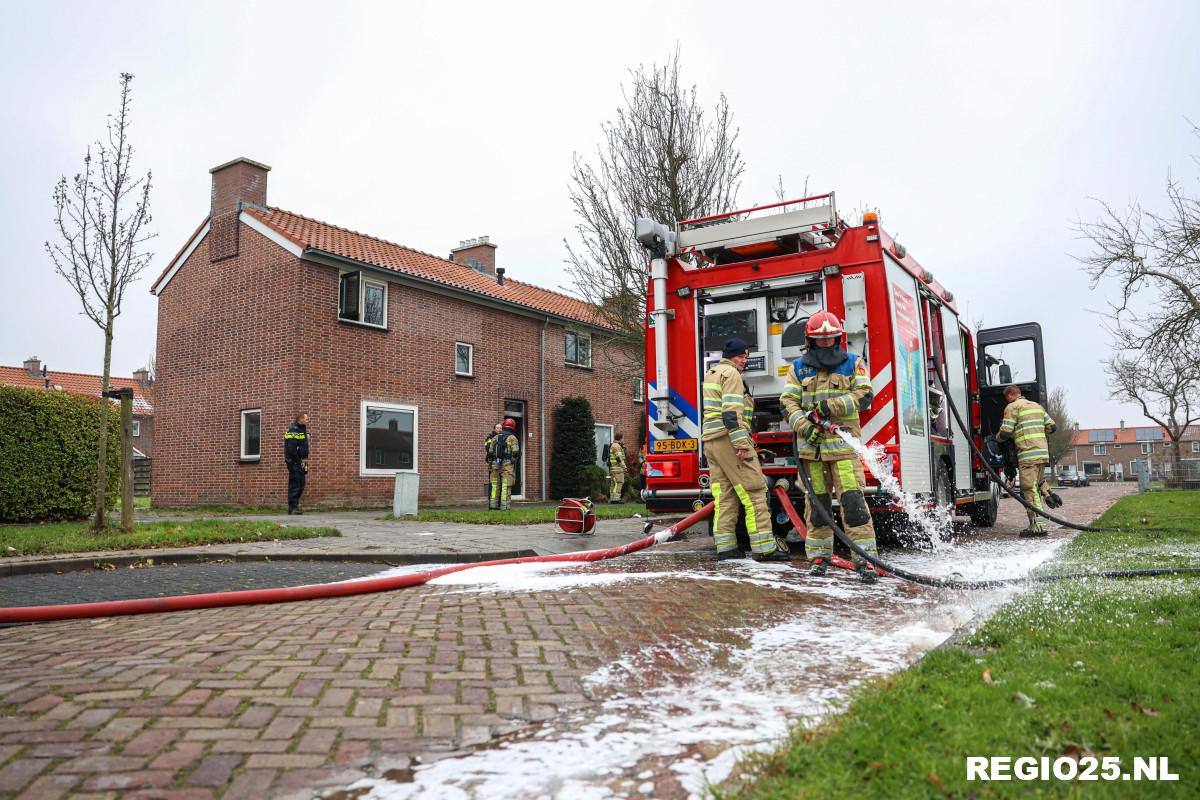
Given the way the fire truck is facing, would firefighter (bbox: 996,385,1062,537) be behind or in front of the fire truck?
in front

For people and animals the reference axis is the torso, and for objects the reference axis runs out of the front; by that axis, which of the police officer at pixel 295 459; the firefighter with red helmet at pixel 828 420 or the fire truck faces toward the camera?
the firefighter with red helmet

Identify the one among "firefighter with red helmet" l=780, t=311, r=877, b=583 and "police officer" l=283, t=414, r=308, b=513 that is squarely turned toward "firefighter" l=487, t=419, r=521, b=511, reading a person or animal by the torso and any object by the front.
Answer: "police officer" l=283, t=414, r=308, b=513

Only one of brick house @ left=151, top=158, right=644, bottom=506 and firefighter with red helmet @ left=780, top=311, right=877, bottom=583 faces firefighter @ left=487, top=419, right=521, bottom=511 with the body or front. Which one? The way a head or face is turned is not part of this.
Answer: the brick house

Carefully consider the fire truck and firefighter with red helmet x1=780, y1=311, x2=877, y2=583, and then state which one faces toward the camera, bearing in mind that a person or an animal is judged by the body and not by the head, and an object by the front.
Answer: the firefighter with red helmet

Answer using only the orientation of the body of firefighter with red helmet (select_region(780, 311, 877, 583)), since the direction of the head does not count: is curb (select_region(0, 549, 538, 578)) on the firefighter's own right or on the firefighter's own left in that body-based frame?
on the firefighter's own right

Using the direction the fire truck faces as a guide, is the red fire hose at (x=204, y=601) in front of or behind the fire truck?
behind

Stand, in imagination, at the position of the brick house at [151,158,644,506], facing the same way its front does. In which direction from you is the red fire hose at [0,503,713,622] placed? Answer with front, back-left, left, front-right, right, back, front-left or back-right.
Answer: front-right

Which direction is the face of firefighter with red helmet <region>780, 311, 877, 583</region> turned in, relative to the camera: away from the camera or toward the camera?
toward the camera

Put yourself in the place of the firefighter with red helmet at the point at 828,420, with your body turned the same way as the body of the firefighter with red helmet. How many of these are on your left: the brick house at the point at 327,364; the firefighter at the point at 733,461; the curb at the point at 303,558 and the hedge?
0

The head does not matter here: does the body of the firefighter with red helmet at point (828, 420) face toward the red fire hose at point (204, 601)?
no

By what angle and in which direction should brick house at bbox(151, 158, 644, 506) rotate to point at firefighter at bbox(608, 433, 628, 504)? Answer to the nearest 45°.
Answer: approximately 45° to its left

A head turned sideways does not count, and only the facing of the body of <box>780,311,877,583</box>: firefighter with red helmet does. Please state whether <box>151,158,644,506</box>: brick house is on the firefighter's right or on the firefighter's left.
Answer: on the firefighter's right

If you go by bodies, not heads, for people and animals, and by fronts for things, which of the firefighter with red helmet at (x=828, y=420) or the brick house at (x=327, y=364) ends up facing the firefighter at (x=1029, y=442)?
the brick house

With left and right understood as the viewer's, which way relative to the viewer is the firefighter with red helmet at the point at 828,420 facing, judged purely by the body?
facing the viewer

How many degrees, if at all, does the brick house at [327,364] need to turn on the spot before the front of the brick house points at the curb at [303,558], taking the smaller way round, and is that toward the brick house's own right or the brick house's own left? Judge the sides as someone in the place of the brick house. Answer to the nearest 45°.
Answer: approximately 45° to the brick house's own right

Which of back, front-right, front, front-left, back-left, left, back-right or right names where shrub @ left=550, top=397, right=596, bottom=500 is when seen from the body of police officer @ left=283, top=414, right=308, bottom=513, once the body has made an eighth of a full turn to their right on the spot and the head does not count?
left
